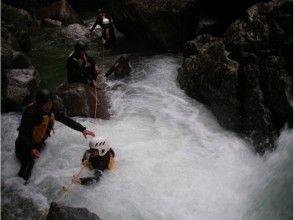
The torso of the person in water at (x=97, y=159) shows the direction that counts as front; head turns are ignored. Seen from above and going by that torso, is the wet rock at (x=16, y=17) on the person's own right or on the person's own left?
on the person's own right

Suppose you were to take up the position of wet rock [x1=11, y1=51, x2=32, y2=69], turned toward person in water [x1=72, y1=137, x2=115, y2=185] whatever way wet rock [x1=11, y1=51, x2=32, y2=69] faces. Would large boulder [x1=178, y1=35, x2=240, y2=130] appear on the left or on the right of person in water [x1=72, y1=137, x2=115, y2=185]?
left

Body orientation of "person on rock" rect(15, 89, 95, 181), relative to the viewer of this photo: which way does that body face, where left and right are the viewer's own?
facing the viewer and to the right of the viewer

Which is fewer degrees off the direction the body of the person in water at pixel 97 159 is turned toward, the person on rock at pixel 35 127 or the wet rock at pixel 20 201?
the wet rock

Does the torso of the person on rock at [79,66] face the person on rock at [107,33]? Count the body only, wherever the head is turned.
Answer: no

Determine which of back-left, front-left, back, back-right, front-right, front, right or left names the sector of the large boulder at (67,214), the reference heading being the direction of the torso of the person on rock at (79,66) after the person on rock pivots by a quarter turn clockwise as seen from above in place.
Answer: front-left

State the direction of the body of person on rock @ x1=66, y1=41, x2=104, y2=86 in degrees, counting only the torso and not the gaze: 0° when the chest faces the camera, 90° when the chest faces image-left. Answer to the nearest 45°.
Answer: approximately 315°

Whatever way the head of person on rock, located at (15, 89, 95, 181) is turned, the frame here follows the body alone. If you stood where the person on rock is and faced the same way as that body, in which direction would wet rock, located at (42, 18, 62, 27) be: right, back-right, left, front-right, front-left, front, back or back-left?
back-left

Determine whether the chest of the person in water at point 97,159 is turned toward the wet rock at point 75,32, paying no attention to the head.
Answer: no

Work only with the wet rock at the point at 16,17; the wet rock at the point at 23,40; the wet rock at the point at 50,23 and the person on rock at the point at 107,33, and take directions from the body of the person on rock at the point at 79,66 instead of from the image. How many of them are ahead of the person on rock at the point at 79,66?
0

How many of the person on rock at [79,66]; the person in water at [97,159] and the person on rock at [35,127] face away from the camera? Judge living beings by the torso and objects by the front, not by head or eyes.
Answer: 0

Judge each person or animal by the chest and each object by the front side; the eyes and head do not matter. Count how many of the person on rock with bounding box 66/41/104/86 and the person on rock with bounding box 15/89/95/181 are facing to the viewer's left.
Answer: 0

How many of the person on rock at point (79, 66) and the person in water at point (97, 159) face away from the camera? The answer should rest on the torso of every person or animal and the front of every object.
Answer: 0

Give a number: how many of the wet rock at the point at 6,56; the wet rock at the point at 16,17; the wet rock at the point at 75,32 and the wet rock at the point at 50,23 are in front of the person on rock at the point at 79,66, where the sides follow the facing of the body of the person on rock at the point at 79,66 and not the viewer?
0

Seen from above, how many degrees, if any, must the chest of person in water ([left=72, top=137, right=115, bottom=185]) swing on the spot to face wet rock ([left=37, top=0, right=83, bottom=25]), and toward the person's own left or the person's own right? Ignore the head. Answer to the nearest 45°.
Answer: approximately 135° to the person's own right

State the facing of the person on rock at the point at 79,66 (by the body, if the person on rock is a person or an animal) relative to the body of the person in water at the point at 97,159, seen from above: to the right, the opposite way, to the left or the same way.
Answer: to the left

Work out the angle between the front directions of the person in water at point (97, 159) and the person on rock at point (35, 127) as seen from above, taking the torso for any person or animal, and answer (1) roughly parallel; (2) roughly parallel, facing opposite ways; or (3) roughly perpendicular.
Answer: roughly perpendicular

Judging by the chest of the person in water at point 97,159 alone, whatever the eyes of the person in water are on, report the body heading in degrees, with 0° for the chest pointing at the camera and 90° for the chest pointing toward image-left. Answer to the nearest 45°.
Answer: approximately 45°

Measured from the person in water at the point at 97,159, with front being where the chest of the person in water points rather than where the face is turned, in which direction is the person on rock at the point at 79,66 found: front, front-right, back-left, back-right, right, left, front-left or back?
back-right
